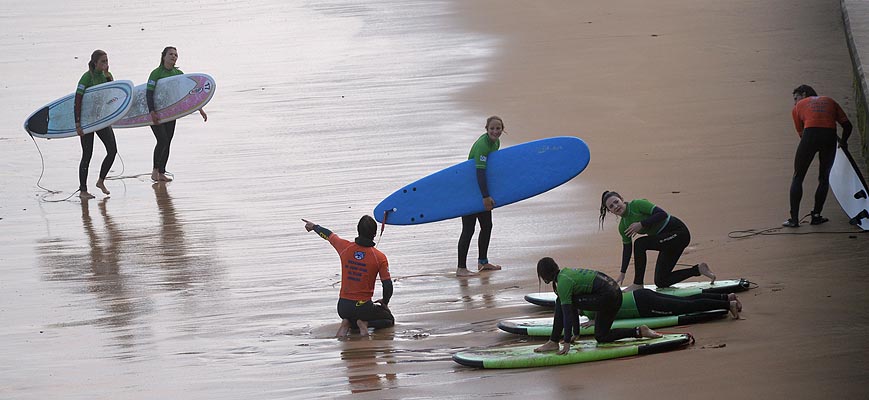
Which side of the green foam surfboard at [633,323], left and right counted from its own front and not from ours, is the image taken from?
left

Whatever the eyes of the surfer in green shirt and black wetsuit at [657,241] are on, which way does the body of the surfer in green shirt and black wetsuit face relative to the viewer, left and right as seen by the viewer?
facing to the left of the viewer

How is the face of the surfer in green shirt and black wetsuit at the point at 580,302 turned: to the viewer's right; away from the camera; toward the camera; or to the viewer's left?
to the viewer's left

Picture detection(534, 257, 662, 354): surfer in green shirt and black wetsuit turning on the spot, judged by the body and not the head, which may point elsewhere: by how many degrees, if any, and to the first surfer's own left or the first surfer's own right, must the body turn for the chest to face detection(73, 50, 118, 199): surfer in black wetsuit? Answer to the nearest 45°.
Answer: approximately 45° to the first surfer's own right

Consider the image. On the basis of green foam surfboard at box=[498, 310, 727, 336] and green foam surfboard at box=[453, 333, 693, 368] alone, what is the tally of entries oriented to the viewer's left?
2

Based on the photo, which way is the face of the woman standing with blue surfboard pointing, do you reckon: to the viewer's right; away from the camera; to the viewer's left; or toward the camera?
toward the camera

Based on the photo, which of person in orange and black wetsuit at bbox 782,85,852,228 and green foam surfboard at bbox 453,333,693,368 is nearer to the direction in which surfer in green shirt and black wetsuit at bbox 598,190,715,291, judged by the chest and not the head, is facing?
the green foam surfboard

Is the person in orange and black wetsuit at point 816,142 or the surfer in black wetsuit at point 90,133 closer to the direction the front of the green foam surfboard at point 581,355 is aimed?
the surfer in black wetsuit

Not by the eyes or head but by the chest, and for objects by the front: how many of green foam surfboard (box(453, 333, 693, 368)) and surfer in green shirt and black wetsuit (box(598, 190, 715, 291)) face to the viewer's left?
2

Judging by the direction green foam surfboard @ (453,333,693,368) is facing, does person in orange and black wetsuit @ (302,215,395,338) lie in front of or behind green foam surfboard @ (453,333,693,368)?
in front

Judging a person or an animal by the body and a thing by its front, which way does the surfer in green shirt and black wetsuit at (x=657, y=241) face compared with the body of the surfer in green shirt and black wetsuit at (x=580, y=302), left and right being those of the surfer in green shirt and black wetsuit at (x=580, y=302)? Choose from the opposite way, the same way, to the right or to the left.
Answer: the same way

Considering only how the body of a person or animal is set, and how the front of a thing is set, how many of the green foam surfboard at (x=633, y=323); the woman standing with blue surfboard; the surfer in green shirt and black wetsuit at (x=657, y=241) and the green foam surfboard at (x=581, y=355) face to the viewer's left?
3

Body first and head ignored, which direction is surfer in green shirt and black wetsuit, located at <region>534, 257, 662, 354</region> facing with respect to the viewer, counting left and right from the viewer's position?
facing to the left of the viewer

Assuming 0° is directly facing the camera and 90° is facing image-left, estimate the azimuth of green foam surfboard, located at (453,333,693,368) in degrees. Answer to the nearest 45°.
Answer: approximately 90°
